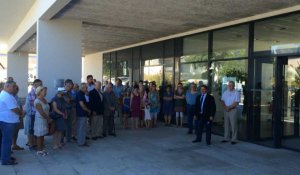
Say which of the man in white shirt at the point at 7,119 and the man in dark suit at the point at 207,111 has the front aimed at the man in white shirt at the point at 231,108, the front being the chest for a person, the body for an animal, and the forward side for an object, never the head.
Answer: the man in white shirt at the point at 7,119

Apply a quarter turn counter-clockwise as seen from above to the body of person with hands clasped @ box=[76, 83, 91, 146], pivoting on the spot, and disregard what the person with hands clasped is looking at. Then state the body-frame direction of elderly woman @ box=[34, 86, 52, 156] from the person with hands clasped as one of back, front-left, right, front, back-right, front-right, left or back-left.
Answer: back-left

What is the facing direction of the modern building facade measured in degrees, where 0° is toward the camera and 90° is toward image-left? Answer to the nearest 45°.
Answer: approximately 45°

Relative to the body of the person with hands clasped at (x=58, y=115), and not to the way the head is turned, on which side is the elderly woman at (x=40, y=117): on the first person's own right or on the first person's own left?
on the first person's own right

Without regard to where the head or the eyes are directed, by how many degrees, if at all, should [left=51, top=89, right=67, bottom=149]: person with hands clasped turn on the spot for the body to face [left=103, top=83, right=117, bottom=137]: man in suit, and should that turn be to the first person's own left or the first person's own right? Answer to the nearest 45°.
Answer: approximately 90° to the first person's own left

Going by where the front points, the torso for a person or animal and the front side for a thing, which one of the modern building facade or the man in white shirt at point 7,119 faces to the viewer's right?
the man in white shirt

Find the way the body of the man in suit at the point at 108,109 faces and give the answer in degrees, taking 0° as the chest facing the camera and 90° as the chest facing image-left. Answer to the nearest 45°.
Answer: approximately 315°
